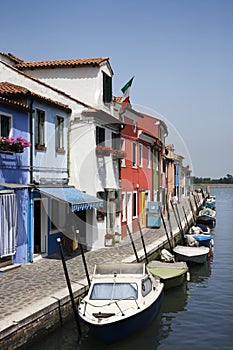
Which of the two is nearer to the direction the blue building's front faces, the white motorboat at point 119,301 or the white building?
the white motorboat

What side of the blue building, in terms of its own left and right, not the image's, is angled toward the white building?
left

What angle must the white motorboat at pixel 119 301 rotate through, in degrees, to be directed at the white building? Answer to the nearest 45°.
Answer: approximately 135° to its right

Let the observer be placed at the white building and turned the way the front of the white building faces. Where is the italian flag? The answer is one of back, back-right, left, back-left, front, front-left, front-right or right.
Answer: left

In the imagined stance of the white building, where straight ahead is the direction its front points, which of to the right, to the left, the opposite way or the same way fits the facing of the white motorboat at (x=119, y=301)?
to the right

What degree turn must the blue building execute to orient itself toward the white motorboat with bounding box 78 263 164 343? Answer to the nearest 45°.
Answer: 0° — it already faces it

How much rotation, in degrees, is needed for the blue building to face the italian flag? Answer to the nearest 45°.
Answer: approximately 90° to its left

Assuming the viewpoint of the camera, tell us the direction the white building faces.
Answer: facing the viewer and to the right of the viewer

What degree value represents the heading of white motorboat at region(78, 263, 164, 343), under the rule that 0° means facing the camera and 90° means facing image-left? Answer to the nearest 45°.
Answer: approximately 45°

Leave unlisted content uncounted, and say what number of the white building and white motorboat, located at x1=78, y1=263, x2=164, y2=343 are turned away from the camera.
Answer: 0

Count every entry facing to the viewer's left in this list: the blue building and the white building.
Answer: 0
